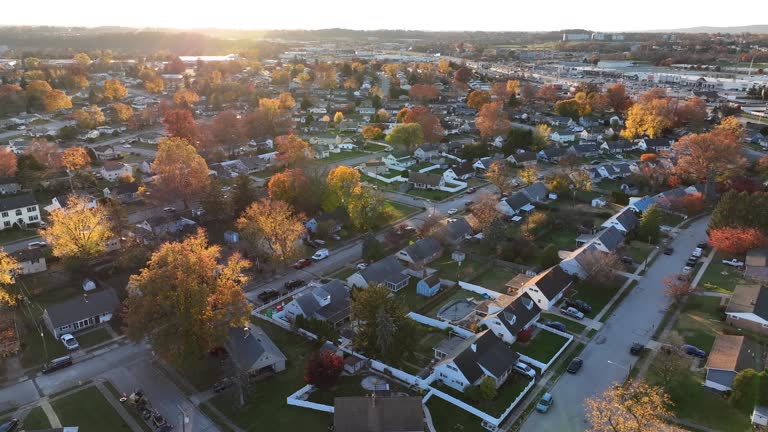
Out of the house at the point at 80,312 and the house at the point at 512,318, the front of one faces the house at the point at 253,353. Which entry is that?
the house at the point at 80,312

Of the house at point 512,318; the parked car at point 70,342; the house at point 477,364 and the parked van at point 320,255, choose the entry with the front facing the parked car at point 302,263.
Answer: the parked van at point 320,255

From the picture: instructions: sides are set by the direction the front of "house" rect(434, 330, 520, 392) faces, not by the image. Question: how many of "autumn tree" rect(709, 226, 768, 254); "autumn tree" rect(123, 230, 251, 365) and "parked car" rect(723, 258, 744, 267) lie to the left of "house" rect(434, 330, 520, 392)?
2

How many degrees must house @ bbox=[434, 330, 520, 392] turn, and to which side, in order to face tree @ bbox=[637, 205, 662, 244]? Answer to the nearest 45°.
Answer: approximately 90° to its left
